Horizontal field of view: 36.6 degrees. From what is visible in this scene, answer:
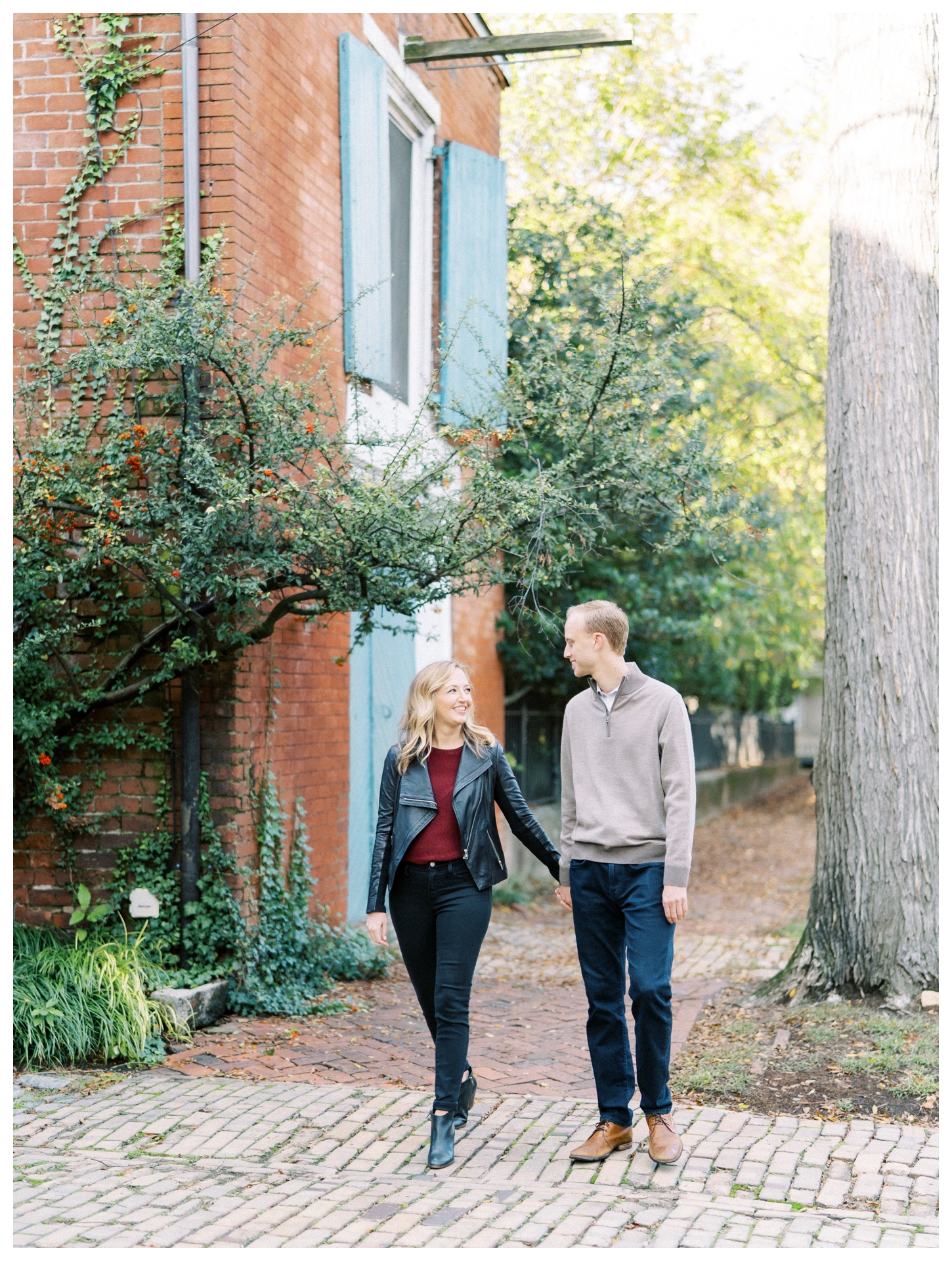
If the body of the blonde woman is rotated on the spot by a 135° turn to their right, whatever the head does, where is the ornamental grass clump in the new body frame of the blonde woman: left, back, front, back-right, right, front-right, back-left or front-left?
front

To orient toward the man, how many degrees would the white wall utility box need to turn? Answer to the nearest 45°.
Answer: approximately 45° to its left

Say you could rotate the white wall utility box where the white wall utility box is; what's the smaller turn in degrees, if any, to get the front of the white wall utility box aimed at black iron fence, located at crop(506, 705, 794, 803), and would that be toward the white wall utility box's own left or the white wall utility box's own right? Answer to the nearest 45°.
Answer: approximately 135° to the white wall utility box's own left

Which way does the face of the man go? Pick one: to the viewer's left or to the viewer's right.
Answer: to the viewer's left

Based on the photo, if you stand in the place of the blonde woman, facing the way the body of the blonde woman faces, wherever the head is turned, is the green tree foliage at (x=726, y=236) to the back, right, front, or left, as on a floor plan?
back

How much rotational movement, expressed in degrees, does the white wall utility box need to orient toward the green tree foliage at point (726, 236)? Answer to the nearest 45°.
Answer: approximately 135° to its left

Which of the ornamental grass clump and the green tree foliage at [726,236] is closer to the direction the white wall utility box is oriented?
the ornamental grass clump

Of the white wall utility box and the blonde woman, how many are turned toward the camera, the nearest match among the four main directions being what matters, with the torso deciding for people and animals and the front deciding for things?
2

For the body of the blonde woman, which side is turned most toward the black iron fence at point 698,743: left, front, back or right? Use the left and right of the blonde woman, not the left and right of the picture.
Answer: back

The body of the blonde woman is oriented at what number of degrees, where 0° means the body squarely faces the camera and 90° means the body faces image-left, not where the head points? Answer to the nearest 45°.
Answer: approximately 0°
